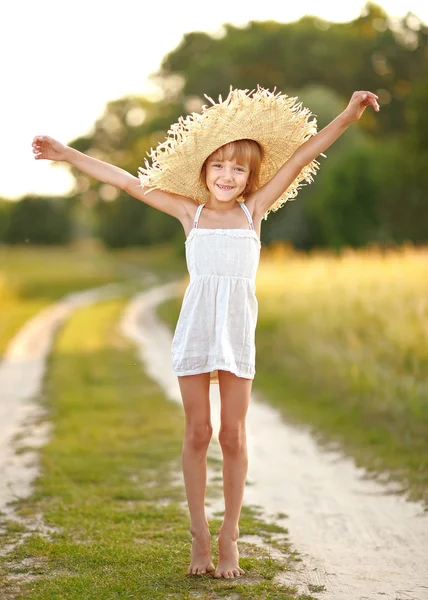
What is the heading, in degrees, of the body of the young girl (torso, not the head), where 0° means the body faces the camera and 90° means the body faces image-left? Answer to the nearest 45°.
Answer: approximately 0°
